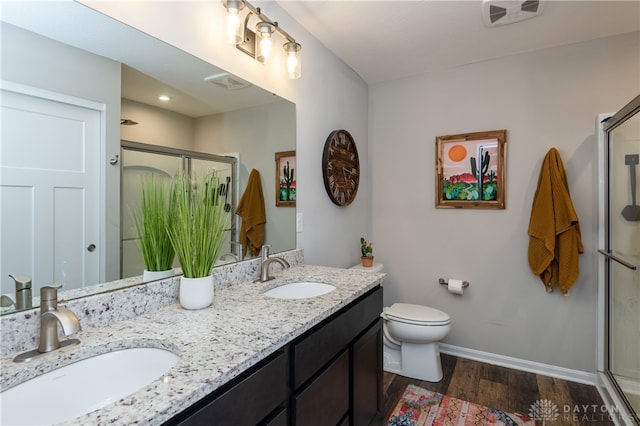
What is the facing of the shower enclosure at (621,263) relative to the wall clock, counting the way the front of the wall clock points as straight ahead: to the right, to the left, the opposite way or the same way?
the opposite way

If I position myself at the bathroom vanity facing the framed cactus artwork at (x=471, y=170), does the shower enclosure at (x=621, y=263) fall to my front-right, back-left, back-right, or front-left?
front-right

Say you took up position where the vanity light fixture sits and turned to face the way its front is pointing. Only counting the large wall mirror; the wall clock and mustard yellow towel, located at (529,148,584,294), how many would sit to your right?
1

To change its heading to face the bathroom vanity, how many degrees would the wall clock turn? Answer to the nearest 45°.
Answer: approximately 45° to its right

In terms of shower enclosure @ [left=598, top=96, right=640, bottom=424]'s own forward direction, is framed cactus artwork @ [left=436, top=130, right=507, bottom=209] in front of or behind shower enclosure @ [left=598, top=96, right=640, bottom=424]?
in front

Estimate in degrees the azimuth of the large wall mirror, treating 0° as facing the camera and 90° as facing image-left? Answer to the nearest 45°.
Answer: approximately 315°

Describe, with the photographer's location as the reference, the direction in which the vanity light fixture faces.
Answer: facing the viewer and to the right of the viewer

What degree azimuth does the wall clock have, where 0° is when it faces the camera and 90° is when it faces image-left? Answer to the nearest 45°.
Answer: approximately 315°

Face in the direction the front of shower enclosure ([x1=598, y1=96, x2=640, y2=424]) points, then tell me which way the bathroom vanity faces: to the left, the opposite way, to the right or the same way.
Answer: the opposite way

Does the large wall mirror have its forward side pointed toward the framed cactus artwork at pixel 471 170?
no

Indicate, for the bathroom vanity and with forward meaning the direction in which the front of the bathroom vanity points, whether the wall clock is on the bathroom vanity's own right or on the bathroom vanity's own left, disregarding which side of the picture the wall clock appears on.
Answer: on the bathroom vanity's own left

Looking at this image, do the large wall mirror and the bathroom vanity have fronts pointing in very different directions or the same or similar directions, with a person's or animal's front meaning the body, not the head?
same or similar directions

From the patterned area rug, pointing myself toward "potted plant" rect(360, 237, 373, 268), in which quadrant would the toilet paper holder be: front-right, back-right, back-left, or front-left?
front-right

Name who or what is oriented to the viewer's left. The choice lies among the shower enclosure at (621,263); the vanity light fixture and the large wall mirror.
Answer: the shower enclosure

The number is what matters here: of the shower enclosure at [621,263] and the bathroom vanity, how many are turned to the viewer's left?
1

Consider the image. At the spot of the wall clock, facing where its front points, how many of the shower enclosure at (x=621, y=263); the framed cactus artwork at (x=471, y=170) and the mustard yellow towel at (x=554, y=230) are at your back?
0

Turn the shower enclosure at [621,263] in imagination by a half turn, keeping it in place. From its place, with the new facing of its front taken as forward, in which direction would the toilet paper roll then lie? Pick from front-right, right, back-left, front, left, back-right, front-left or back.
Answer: back

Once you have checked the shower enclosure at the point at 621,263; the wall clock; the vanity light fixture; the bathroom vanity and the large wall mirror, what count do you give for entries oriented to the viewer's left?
1

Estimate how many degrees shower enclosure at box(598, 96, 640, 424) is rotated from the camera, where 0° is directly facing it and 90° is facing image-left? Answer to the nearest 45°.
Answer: approximately 90°

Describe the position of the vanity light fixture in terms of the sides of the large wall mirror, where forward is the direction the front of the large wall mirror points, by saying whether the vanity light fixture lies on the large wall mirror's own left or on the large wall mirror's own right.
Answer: on the large wall mirror's own left

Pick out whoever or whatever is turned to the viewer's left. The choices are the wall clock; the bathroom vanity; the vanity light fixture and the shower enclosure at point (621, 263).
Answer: the shower enclosure
